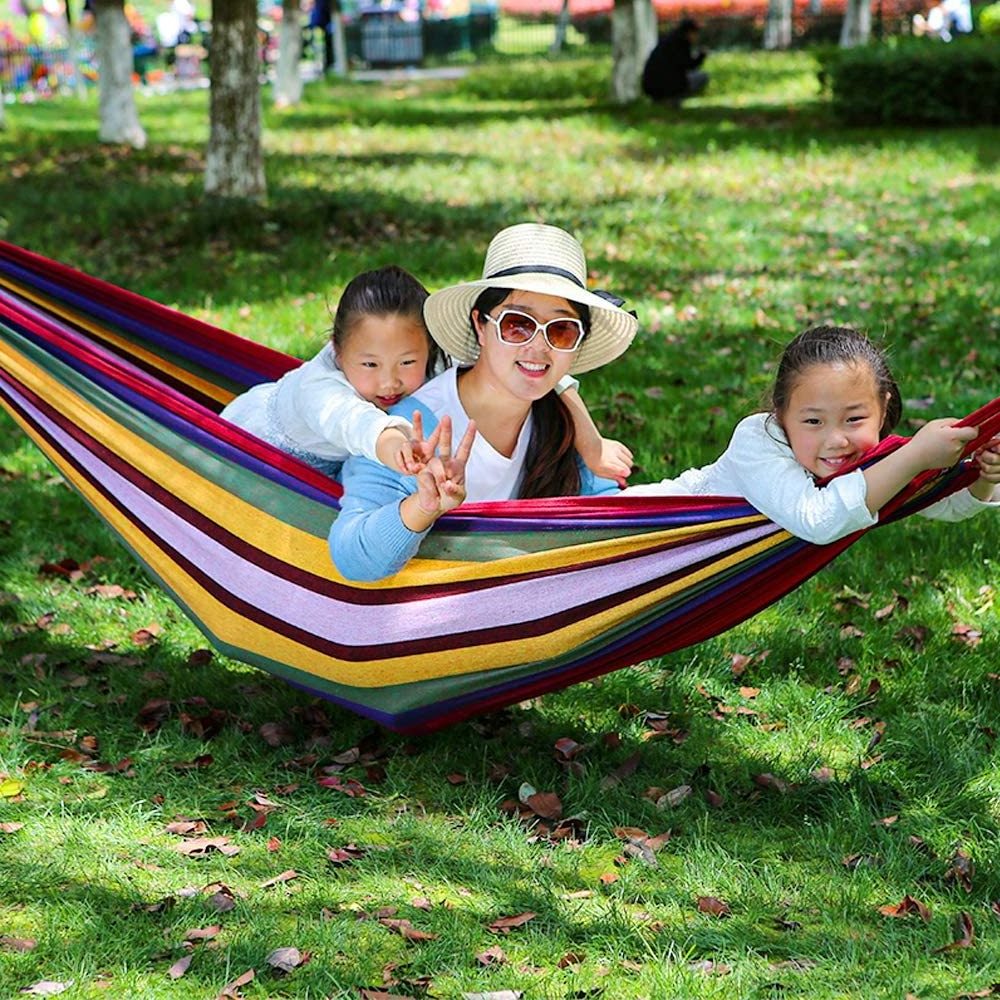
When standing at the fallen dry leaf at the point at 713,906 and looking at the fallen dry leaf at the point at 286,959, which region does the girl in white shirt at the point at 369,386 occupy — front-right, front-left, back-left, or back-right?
front-right

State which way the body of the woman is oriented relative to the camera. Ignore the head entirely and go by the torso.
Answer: toward the camera

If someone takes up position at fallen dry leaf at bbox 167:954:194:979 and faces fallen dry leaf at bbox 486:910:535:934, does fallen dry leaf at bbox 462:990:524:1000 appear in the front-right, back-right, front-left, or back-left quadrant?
front-right

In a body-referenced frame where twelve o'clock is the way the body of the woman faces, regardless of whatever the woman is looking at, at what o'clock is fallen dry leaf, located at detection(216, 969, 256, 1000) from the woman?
The fallen dry leaf is roughly at 1 o'clock from the woman.

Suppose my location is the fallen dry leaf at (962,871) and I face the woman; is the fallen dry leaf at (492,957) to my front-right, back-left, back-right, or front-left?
front-left
